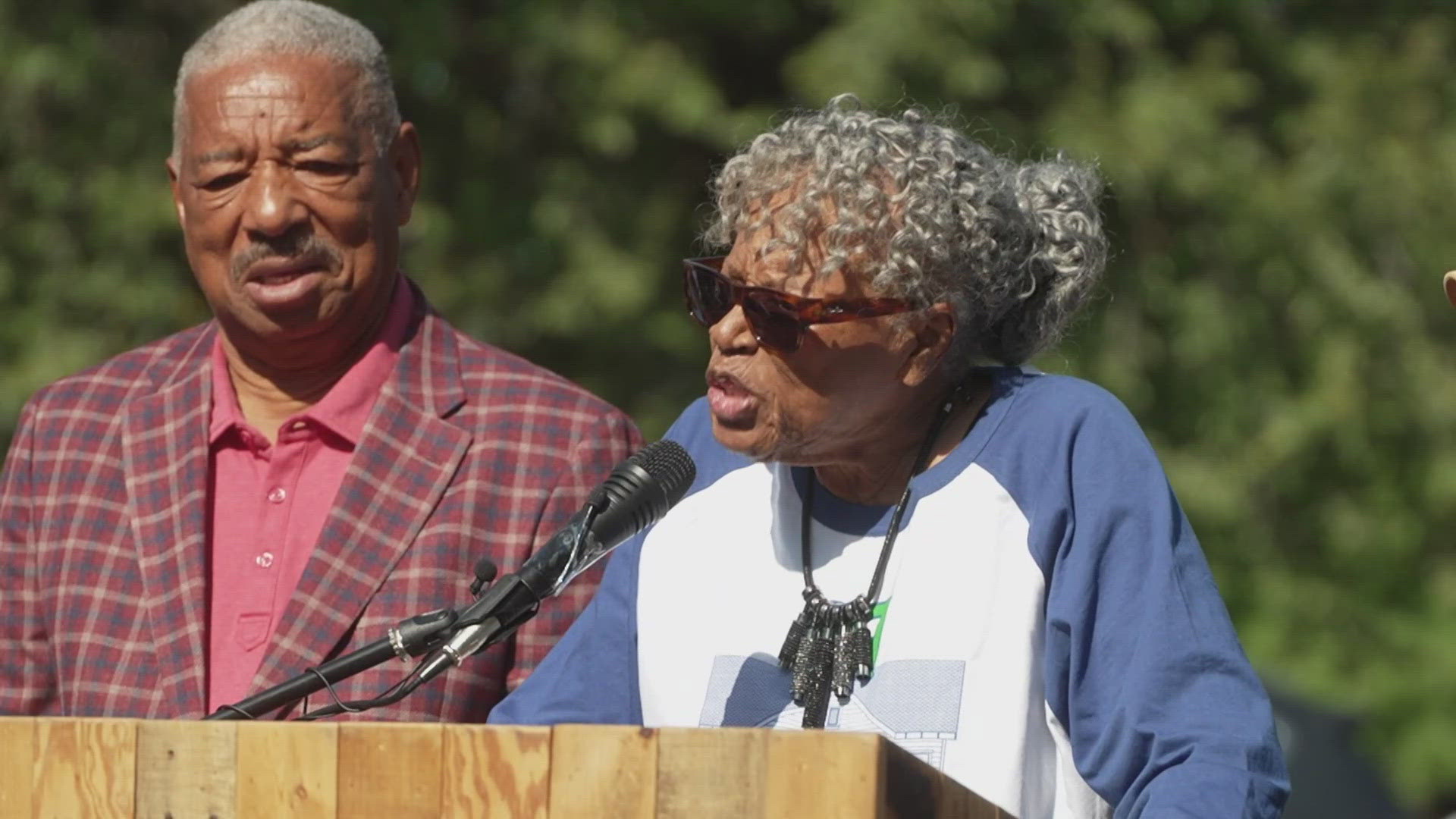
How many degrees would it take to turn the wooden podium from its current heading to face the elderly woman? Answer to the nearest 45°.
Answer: approximately 135° to its left

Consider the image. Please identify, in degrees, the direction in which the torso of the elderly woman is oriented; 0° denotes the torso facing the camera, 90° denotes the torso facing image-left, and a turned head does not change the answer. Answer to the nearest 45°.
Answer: approximately 45°

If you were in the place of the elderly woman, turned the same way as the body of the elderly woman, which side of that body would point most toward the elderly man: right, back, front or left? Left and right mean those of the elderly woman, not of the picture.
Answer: right

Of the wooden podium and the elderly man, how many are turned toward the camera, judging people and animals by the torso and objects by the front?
2

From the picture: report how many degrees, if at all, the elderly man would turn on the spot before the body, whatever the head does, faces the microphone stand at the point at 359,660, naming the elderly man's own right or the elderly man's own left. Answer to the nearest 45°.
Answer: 0° — they already face it

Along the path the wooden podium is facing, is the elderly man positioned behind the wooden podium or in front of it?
behind

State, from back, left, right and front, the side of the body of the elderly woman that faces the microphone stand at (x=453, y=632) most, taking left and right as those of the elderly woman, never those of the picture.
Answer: front

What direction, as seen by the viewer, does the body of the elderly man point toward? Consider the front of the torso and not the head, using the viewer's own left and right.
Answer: facing the viewer

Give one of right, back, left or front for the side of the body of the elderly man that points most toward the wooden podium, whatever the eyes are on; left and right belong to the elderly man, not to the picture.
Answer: front

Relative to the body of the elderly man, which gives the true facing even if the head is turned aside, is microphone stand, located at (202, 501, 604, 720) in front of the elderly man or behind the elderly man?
in front

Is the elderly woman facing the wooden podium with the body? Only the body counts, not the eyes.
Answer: yes

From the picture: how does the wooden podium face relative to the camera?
toward the camera
